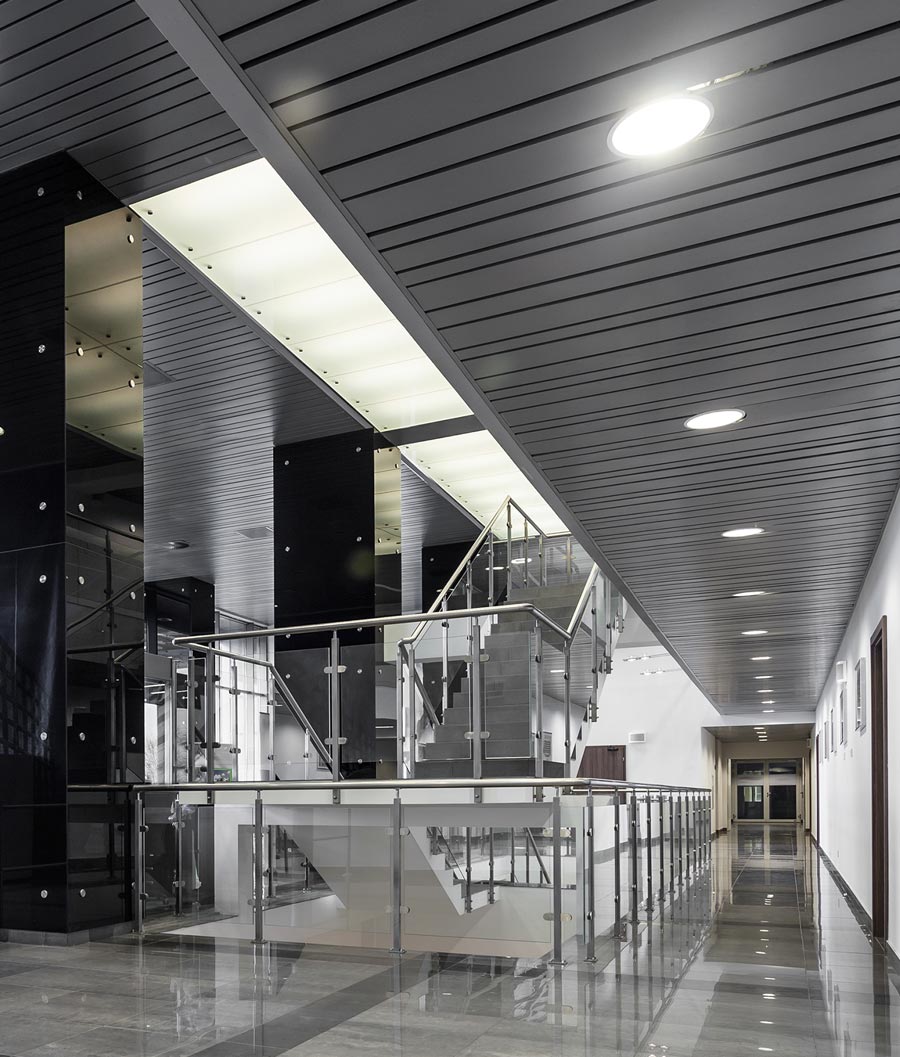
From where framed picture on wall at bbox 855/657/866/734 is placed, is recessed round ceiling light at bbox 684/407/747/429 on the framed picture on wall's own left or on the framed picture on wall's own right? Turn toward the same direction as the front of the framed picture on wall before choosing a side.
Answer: on the framed picture on wall's own left

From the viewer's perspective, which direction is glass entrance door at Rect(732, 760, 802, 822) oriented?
toward the camera

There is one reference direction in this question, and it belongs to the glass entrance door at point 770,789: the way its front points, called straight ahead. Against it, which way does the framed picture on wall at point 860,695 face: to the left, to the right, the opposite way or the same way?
to the right

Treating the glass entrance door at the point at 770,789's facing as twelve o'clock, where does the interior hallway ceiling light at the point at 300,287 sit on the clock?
The interior hallway ceiling light is roughly at 12 o'clock from the glass entrance door.

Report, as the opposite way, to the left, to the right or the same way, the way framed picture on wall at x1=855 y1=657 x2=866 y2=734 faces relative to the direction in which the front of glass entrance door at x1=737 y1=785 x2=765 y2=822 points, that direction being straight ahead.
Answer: to the right

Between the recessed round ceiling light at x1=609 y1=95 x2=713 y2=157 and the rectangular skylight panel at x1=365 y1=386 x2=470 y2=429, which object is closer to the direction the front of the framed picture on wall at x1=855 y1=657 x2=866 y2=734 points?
the rectangular skylight panel

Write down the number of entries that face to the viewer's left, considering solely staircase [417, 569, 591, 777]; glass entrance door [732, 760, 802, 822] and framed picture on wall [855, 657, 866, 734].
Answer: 1

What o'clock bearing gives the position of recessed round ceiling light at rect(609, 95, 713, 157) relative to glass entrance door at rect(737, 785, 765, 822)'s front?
The recessed round ceiling light is roughly at 12 o'clock from the glass entrance door.

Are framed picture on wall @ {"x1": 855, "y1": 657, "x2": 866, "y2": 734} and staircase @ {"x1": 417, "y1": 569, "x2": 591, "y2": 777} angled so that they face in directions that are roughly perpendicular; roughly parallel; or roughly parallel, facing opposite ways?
roughly perpendicular

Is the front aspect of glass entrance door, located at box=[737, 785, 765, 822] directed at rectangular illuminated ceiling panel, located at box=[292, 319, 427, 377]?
yes

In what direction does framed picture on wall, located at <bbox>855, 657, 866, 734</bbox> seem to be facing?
to the viewer's left

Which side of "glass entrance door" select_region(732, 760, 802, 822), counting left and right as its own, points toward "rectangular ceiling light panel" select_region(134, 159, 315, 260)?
front

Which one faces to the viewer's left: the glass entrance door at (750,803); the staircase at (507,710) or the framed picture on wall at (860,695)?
the framed picture on wall

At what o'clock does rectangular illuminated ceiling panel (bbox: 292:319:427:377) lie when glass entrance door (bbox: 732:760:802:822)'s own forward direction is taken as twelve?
The rectangular illuminated ceiling panel is roughly at 12 o'clock from the glass entrance door.
